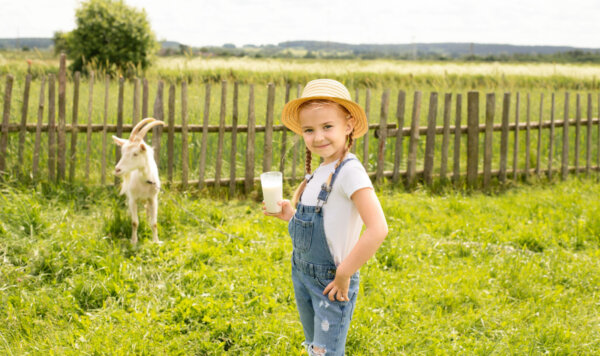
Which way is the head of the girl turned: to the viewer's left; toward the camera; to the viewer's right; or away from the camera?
toward the camera

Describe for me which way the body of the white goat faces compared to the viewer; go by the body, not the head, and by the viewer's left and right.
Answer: facing the viewer

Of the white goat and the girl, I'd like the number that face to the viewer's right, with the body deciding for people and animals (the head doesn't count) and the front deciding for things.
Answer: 0

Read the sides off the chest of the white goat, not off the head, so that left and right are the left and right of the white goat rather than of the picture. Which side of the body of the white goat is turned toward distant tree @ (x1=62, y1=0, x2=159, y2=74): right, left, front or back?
back

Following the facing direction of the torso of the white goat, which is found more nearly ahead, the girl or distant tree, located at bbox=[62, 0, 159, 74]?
the girl

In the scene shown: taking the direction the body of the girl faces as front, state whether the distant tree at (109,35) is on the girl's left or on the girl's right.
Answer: on the girl's right

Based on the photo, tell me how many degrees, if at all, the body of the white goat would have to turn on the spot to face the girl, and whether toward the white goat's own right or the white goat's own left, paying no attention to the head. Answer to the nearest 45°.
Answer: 0° — it already faces them

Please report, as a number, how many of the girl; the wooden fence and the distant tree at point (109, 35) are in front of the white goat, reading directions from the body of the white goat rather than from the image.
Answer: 1
